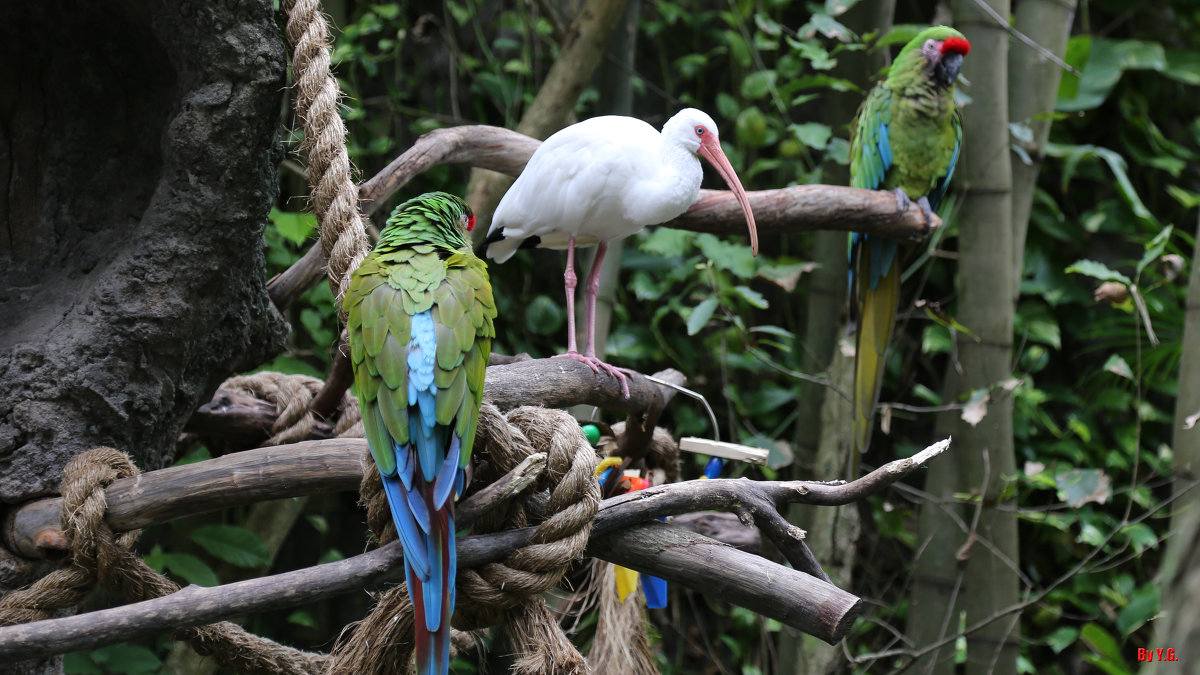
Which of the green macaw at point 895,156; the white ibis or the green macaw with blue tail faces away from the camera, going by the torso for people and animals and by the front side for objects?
the green macaw with blue tail

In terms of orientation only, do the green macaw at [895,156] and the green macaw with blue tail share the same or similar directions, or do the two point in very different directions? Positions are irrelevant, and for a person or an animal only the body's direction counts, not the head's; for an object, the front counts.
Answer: very different directions

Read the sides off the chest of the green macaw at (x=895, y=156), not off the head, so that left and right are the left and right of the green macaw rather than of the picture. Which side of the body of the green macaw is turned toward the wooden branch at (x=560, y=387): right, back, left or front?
right

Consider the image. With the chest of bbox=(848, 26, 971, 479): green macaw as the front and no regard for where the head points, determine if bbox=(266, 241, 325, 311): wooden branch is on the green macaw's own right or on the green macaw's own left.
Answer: on the green macaw's own right

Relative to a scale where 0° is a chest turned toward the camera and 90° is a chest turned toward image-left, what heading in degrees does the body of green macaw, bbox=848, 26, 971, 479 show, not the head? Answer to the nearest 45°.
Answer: approximately 315°

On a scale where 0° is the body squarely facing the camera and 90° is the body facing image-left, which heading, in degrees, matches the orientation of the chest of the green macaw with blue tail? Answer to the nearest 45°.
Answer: approximately 180°

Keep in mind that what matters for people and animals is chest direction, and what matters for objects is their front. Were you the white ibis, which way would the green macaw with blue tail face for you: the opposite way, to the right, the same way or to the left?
to the left

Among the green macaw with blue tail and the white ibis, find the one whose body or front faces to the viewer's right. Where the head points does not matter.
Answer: the white ibis

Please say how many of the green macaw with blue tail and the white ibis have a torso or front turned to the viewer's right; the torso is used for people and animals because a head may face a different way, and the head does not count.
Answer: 1

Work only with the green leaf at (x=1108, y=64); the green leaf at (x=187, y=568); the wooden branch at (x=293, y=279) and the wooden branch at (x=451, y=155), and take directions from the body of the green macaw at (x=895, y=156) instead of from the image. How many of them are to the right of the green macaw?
3

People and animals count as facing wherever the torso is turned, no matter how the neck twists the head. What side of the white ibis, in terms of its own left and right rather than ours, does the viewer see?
right
